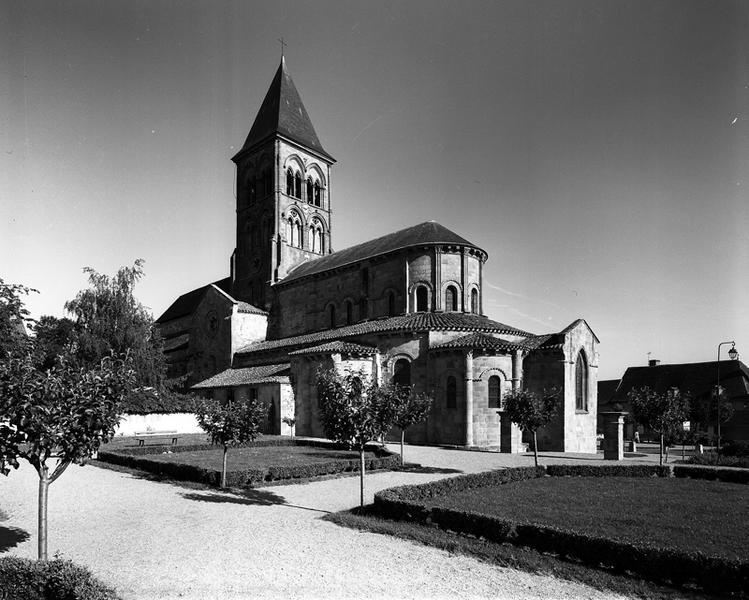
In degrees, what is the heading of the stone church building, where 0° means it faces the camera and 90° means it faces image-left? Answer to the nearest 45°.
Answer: approximately 135°

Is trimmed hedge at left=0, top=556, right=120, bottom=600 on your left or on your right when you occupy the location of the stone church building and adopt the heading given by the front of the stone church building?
on your left

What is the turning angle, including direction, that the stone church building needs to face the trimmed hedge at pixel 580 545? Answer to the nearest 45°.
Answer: approximately 135° to its left

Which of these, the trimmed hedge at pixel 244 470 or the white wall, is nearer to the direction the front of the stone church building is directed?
the white wall

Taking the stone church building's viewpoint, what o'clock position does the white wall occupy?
The white wall is roughly at 11 o'clock from the stone church building.

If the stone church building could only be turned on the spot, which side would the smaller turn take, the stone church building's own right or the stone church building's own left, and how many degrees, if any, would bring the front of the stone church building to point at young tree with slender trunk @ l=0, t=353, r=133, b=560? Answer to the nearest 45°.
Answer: approximately 135° to the stone church building's own left

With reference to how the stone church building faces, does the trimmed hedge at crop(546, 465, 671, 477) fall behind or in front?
behind
